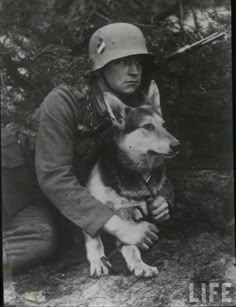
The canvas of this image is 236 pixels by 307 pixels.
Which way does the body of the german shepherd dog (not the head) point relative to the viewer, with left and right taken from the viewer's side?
facing the viewer and to the right of the viewer

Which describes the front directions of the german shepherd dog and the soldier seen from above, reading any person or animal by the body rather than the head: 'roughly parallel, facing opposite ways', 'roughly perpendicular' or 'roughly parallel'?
roughly parallel

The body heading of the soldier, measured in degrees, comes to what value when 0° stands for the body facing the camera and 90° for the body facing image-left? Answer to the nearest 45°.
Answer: approximately 315°

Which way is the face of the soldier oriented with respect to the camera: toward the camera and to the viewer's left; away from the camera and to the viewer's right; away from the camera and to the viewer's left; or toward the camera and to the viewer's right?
toward the camera and to the viewer's right
